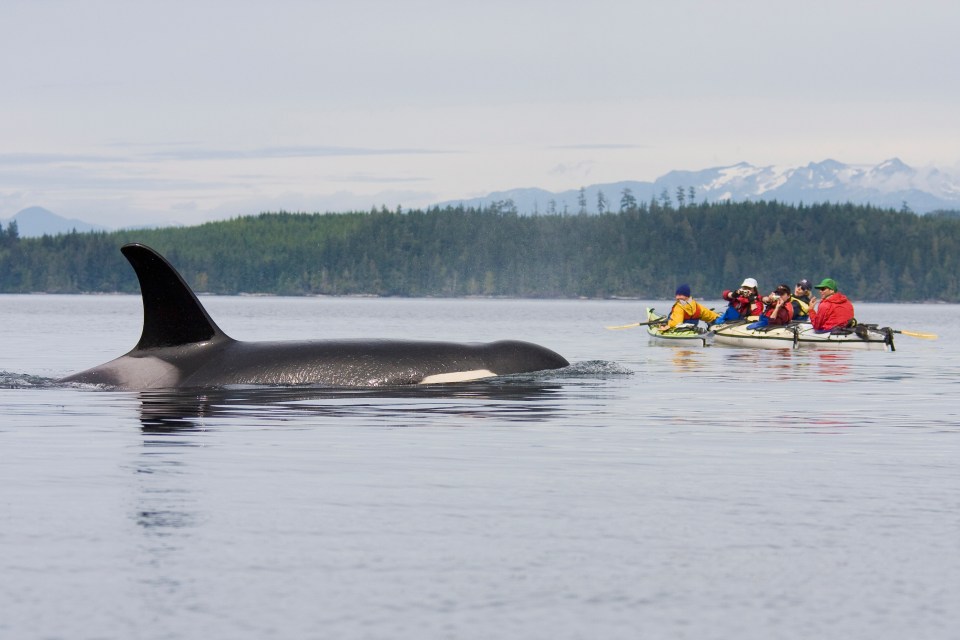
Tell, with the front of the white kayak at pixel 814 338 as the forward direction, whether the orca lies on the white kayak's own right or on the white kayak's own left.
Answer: on the white kayak's own left

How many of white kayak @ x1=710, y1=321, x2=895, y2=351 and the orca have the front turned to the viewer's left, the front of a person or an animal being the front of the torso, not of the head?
1

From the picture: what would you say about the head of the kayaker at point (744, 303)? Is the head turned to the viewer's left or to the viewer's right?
to the viewer's left

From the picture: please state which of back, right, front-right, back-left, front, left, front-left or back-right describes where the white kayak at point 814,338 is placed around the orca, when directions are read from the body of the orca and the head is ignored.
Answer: front-left

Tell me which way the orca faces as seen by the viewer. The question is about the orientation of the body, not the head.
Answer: to the viewer's right

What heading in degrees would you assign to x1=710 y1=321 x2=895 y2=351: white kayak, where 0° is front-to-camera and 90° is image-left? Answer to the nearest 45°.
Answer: approximately 90°

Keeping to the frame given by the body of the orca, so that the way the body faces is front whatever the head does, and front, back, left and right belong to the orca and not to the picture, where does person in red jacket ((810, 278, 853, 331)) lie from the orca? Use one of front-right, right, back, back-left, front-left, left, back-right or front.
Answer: front-left

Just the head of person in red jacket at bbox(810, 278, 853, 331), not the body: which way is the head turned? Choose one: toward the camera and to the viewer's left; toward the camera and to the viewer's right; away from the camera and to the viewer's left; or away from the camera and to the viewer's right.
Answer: toward the camera and to the viewer's left

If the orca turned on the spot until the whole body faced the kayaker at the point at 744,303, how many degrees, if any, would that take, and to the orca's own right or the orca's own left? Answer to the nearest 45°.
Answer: approximately 45° to the orca's own left
